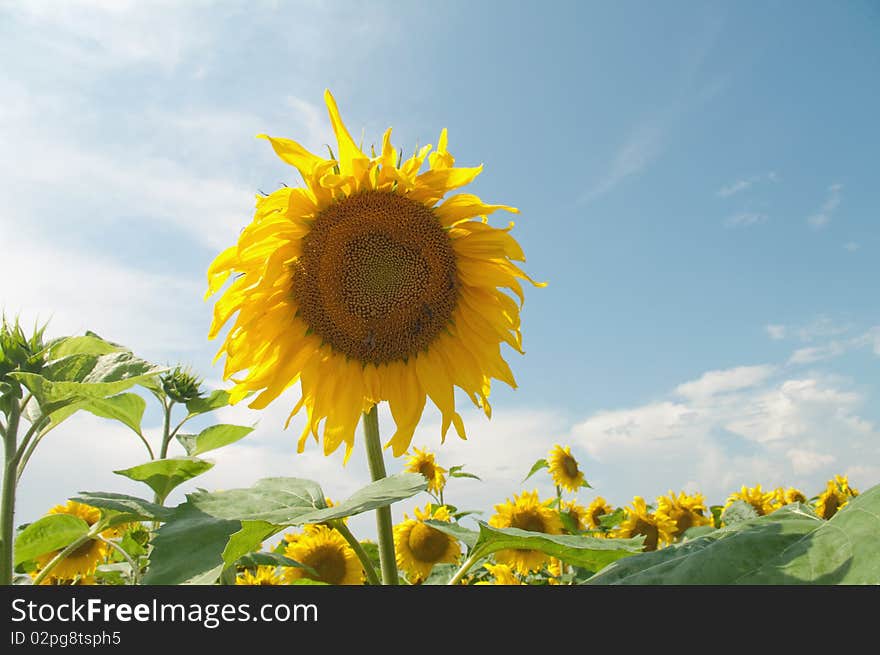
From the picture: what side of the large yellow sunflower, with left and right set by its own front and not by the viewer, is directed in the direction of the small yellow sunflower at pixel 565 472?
back

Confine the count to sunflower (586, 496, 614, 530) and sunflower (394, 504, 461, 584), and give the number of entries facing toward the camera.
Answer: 2

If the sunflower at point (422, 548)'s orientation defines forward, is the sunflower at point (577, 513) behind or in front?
behind

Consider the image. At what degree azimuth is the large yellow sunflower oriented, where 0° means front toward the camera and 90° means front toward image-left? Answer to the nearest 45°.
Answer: approximately 0°

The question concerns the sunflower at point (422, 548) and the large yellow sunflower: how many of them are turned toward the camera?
2

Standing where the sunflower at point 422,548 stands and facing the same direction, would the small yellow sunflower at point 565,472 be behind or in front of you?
behind

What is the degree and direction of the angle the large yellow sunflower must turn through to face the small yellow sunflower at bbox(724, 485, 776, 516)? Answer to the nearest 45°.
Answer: approximately 135° to its left
